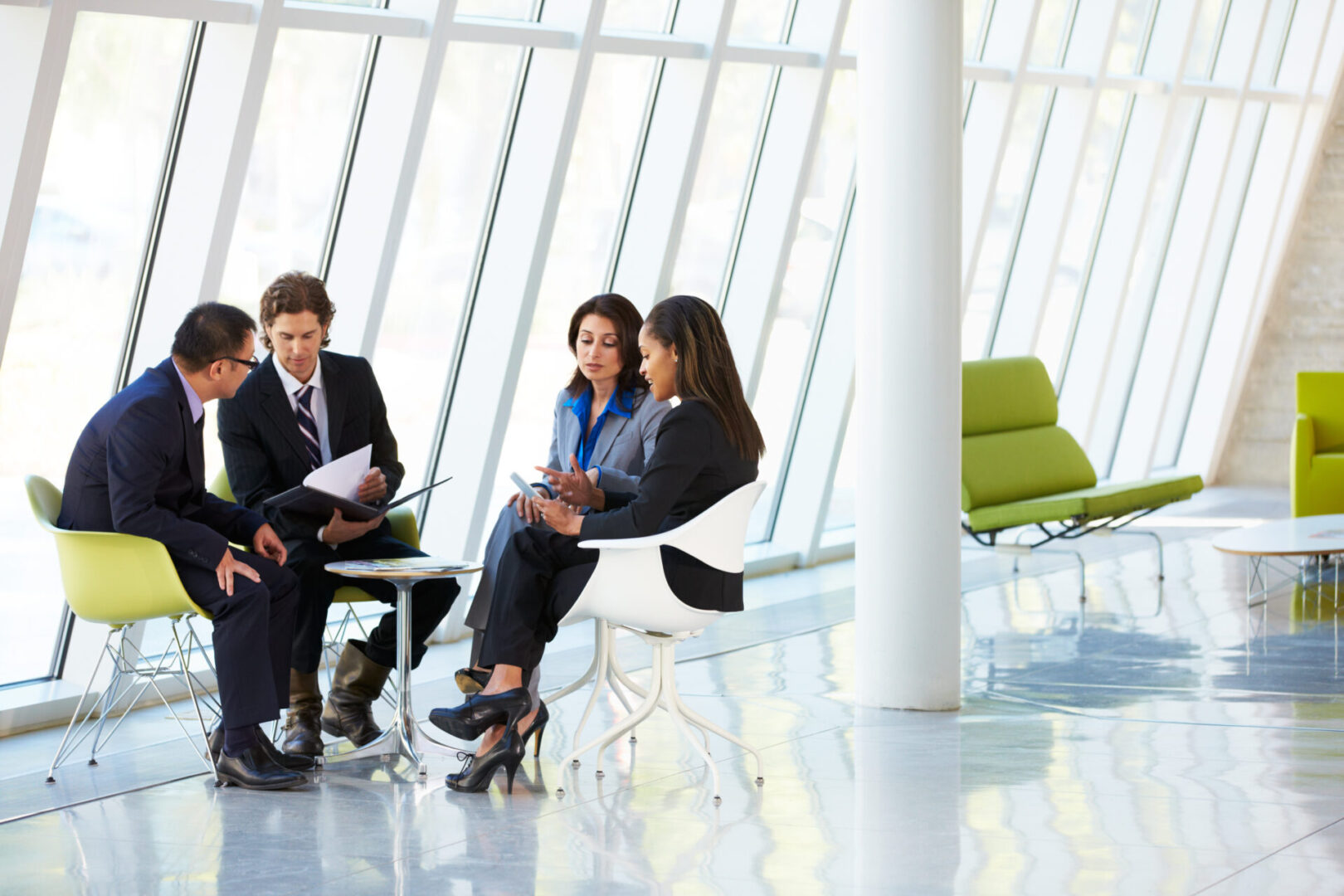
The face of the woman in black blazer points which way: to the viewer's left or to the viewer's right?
to the viewer's left

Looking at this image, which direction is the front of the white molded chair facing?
to the viewer's left

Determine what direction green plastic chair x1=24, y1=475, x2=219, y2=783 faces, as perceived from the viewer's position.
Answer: facing to the right of the viewer

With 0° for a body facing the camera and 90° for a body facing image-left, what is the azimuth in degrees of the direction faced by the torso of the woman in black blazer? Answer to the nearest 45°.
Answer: approximately 90°

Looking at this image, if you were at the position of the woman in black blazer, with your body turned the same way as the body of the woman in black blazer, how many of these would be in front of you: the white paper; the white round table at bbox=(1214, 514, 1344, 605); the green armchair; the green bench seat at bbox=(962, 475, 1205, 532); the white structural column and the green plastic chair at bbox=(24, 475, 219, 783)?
2

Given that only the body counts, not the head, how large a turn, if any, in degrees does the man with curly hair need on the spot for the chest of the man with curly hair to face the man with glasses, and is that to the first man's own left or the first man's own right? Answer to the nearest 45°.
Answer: approximately 45° to the first man's own right

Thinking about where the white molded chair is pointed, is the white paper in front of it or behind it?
in front

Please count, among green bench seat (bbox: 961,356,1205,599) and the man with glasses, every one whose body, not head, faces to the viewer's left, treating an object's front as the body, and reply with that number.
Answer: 0

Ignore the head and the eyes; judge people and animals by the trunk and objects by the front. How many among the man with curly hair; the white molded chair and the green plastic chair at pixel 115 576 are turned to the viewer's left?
1

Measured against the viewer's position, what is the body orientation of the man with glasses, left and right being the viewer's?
facing to the right of the viewer
